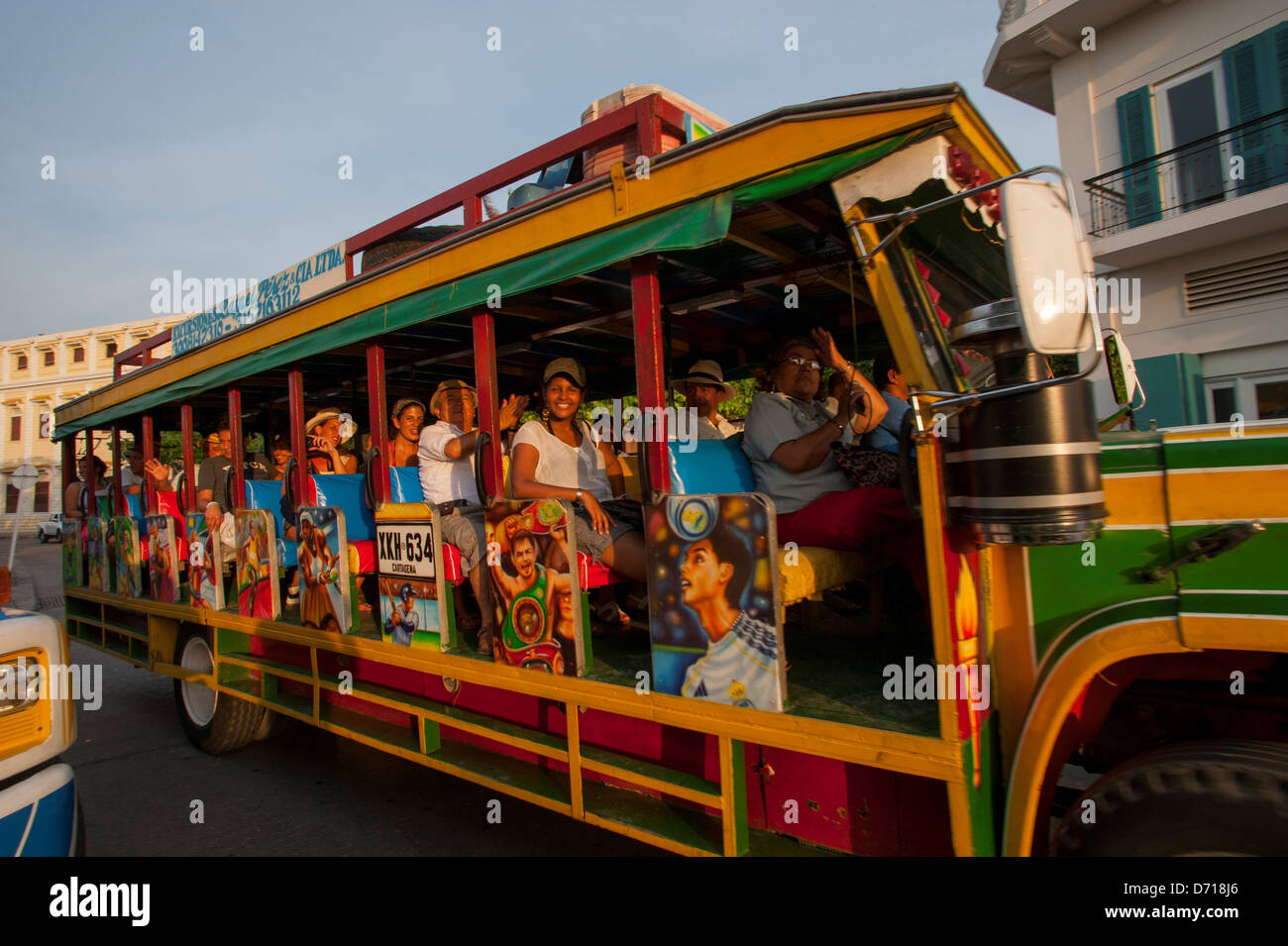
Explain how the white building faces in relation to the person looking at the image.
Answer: facing the viewer and to the left of the viewer

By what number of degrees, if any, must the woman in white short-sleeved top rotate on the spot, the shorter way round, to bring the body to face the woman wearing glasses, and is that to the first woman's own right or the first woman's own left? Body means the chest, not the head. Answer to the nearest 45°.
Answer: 0° — they already face them

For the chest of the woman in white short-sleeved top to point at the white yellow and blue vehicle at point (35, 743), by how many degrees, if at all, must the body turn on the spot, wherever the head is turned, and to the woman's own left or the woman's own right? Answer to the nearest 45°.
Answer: approximately 90° to the woman's own right

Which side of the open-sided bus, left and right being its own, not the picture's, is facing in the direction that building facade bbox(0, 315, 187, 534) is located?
back

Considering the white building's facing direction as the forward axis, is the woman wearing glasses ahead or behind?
ahead

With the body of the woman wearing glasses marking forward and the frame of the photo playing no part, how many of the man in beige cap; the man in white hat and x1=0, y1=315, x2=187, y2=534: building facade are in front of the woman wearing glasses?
0

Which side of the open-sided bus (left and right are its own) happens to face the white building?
left

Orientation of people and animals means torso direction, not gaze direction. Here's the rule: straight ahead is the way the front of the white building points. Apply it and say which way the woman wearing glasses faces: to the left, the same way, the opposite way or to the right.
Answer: to the left

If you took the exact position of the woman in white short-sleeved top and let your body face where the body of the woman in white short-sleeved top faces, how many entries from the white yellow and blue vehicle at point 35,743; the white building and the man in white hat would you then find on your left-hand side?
2

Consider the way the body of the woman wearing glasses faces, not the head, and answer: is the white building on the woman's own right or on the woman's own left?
on the woman's own left

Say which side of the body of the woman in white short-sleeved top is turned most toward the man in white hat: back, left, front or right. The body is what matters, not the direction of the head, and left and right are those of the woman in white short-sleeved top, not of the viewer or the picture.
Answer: left

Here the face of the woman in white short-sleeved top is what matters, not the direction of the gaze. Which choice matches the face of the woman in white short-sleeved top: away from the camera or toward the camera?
toward the camera

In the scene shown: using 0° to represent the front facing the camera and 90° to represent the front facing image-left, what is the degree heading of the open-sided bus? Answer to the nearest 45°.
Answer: approximately 315°

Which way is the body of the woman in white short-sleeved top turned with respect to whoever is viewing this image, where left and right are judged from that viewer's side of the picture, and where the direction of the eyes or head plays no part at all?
facing the viewer and to the right of the viewer
